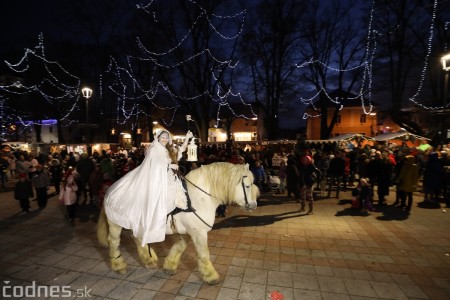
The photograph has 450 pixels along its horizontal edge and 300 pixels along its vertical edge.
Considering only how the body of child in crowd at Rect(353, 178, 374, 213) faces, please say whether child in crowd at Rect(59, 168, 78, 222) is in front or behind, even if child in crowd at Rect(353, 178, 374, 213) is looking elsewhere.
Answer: in front

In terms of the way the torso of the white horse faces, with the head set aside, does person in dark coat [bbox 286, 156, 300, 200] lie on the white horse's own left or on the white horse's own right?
on the white horse's own left

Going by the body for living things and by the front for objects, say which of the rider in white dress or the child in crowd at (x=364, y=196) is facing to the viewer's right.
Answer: the rider in white dress

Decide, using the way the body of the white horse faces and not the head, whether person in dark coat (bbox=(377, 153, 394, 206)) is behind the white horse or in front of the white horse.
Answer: in front

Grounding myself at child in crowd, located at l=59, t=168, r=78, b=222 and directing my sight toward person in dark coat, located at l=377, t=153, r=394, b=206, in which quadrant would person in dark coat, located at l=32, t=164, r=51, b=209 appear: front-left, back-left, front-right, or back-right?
back-left

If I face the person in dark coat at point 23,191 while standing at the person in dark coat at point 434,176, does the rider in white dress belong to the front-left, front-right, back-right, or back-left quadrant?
front-left

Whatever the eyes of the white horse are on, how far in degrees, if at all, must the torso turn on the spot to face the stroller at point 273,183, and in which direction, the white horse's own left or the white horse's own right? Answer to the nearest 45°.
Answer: approximately 45° to the white horse's own left

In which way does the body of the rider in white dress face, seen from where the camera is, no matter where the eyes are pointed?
to the viewer's right

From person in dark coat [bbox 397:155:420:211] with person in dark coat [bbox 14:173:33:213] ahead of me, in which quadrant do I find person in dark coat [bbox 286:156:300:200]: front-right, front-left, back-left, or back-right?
front-right

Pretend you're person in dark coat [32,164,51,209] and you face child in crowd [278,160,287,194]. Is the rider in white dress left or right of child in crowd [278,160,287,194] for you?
right

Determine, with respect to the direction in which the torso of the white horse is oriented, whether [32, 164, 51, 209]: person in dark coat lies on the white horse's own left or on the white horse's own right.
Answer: on the white horse's own left

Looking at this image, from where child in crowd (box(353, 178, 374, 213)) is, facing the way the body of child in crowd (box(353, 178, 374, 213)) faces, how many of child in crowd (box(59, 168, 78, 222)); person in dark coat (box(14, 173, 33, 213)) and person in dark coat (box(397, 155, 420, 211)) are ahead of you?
2

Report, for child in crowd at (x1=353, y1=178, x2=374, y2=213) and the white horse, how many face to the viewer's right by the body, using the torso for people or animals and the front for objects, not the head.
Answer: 1
